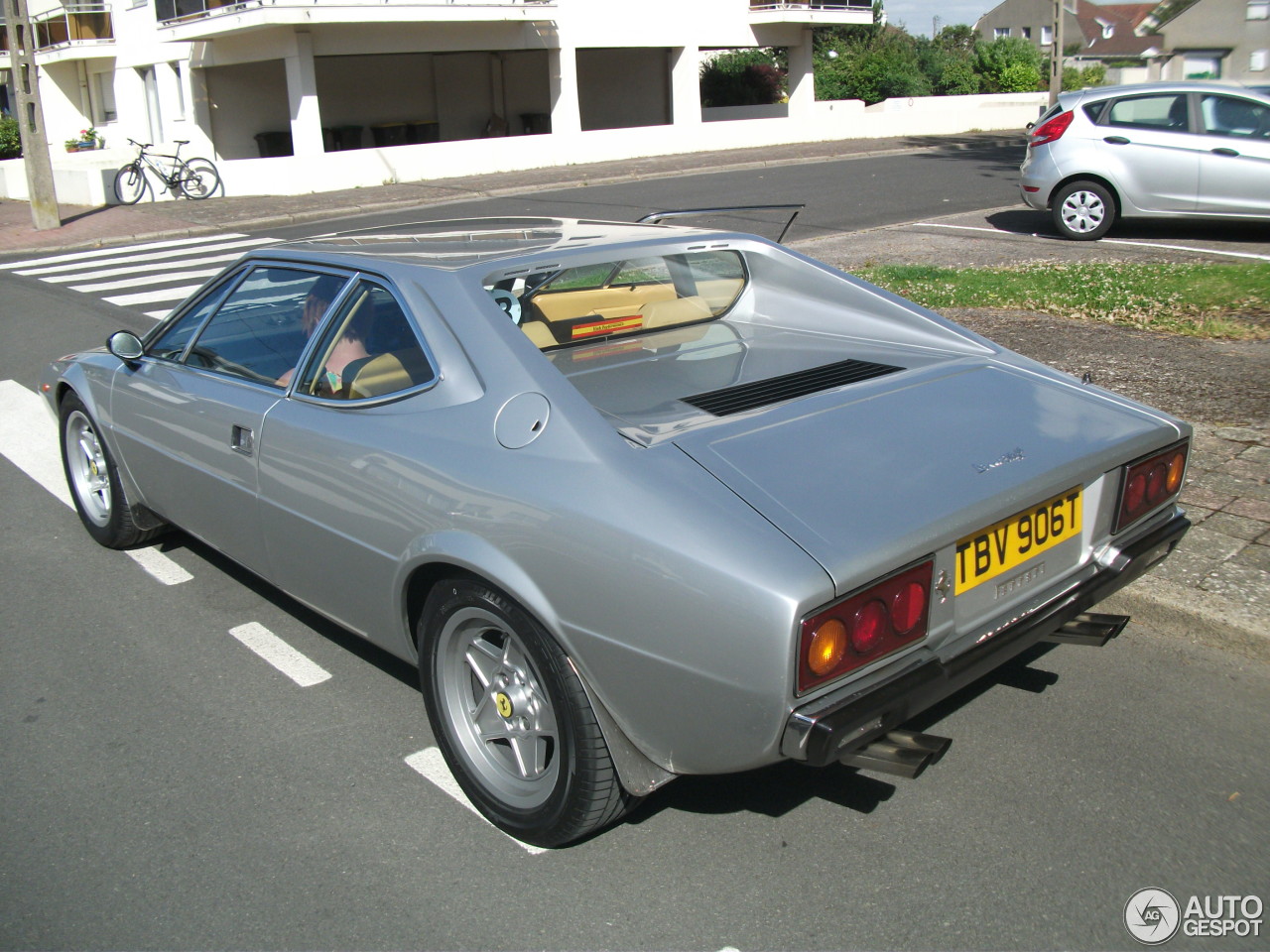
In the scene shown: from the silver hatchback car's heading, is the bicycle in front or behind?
behind

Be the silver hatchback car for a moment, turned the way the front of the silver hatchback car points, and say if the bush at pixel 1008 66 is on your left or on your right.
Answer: on your left

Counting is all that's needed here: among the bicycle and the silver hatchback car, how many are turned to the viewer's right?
1

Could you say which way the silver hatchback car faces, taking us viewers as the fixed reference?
facing to the right of the viewer

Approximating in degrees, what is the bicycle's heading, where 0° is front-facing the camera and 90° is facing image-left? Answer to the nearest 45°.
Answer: approximately 90°

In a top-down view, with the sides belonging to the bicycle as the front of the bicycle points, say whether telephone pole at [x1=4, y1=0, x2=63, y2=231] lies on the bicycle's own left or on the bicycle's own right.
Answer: on the bicycle's own left

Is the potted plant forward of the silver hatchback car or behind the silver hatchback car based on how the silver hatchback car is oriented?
behind

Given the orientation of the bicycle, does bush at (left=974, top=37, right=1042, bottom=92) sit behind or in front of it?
behind
